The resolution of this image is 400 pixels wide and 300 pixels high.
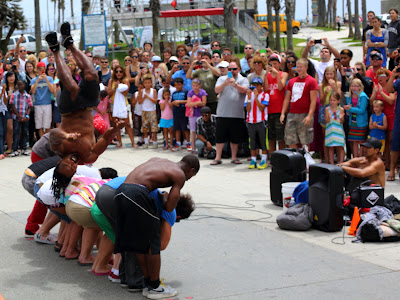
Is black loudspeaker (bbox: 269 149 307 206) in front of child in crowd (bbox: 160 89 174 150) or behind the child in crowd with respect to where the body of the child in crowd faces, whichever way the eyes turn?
in front

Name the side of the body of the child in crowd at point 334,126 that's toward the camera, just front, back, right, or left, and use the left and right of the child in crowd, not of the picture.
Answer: front

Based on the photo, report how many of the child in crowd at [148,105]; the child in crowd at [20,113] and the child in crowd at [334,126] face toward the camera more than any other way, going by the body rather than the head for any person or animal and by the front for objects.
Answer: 3

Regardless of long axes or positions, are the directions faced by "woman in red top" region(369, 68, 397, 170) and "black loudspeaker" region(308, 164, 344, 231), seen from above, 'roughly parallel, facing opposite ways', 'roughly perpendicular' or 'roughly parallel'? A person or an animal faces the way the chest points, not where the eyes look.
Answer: roughly parallel

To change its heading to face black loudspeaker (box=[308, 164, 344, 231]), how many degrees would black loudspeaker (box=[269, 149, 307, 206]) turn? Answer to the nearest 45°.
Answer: approximately 45° to its left

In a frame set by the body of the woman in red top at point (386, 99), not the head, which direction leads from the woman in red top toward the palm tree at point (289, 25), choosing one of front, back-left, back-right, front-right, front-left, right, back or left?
back-right

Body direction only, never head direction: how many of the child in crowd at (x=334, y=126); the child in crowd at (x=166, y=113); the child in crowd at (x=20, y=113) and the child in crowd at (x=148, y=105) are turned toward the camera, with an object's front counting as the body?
4

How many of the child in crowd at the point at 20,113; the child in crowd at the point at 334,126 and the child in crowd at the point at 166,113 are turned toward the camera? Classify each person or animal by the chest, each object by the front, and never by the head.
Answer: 3

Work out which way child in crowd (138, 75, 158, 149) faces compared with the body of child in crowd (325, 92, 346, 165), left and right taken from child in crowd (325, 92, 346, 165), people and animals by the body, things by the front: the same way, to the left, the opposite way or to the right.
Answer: the same way

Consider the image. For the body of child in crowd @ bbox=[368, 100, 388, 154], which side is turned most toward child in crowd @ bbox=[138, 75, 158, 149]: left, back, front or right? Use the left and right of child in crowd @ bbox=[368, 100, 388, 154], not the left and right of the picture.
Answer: right

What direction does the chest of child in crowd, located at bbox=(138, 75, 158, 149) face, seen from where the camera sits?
toward the camera

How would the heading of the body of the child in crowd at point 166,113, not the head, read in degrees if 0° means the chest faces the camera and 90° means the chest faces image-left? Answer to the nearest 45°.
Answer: approximately 0°

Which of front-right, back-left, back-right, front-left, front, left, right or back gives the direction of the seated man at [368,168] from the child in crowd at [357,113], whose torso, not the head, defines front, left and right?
front-left
